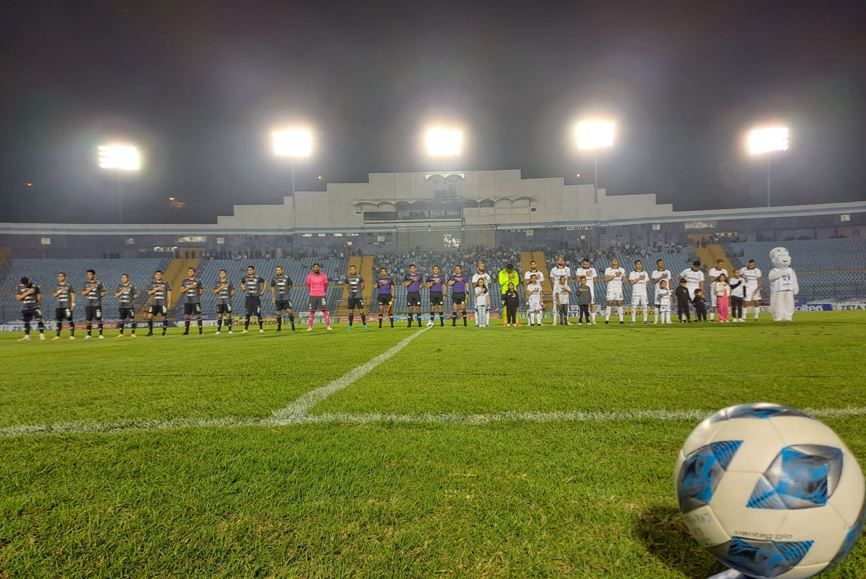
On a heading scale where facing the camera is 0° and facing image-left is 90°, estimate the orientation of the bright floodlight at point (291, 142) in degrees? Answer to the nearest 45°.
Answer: approximately 0°

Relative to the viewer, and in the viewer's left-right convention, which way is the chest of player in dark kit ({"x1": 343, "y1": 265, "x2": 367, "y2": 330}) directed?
facing the viewer

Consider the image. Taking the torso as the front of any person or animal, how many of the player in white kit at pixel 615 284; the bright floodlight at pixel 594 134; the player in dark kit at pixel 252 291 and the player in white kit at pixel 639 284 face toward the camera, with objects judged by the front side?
4

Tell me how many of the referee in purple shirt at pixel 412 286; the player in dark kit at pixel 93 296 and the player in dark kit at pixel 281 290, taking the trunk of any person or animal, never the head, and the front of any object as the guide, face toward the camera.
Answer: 3

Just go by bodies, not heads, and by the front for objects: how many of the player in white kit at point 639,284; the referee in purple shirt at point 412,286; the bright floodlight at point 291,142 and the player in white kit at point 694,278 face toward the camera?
4

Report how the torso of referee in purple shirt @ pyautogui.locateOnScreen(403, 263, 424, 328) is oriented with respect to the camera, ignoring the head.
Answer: toward the camera

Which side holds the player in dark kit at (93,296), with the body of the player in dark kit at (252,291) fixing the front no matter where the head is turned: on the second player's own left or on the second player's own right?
on the second player's own right

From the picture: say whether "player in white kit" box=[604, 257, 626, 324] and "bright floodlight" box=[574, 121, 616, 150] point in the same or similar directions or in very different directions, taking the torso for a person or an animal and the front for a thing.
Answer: same or similar directions

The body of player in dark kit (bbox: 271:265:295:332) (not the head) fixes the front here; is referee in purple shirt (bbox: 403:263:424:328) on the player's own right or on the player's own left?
on the player's own left

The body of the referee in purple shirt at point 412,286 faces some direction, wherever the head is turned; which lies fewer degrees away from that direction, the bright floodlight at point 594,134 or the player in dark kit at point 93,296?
the player in dark kit

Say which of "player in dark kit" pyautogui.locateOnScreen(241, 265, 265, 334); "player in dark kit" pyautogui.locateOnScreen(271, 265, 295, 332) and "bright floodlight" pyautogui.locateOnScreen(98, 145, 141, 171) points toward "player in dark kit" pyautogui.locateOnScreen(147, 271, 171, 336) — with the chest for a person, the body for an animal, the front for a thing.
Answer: the bright floodlight

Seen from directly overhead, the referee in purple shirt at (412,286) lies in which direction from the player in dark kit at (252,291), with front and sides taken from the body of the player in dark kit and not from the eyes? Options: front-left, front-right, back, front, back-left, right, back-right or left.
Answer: left

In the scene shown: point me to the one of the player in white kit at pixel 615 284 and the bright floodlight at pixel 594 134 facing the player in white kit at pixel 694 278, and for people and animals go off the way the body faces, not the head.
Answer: the bright floodlight

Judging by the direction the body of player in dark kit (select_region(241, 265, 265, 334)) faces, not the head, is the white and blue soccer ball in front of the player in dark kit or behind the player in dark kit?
in front

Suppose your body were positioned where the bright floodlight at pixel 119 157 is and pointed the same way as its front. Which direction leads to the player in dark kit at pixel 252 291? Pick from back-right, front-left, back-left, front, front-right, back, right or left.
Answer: front

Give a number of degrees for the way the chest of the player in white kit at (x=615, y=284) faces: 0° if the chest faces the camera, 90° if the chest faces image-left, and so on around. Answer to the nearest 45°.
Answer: approximately 0°

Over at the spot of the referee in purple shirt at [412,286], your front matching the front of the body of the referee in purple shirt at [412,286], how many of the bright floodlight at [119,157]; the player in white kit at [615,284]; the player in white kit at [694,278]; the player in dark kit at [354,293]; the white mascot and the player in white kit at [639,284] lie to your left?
4

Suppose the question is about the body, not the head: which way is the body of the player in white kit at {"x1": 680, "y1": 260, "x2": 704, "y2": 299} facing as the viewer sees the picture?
toward the camera
